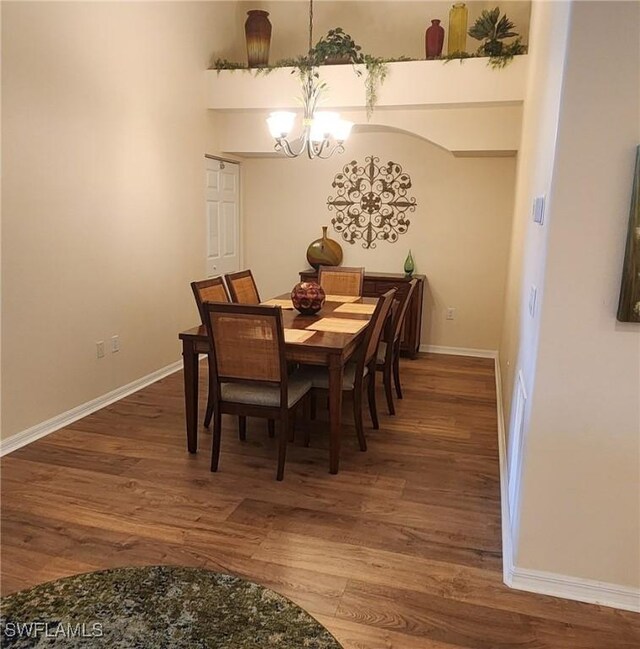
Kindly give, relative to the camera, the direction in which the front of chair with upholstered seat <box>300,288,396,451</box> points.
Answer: facing to the left of the viewer

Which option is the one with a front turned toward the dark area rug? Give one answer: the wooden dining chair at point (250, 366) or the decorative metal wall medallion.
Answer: the decorative metal wall medallion

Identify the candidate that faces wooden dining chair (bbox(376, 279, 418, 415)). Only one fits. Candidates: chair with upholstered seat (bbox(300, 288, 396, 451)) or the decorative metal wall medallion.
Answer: the decorative metal wall medallion

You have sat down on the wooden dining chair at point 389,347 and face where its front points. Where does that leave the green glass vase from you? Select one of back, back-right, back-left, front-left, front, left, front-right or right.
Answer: right

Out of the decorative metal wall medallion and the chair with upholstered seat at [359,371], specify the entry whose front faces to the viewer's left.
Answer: the chair with upholstered seat

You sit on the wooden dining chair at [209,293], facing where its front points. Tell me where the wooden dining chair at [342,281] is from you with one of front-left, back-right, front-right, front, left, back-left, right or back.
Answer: left

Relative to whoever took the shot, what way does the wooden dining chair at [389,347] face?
facing to the left of the viewer

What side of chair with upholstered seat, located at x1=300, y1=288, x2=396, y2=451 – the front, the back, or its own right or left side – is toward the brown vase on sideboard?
right

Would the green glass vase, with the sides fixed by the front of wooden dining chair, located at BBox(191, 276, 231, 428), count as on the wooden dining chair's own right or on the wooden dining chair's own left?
on the wooden dining chair's own left

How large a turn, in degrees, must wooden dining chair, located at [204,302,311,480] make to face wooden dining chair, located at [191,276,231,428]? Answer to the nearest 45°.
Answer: approximately 45° to its left

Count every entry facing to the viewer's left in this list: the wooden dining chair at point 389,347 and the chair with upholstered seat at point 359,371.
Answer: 2
